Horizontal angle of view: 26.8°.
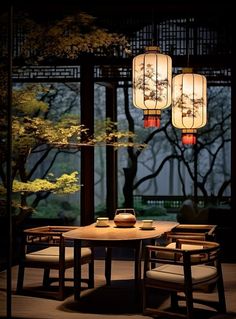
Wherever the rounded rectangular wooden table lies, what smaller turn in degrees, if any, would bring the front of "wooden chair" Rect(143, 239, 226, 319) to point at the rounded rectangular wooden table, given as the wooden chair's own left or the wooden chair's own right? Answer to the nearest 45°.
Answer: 0° — it already faces it

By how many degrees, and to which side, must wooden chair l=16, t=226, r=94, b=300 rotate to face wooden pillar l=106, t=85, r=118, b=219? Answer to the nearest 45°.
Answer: approximately 45° to its left

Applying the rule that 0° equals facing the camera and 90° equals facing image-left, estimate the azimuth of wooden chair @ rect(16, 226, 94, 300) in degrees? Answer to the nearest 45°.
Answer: approximately 225°

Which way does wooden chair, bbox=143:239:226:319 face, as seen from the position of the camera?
facing away from the viewer and to the left of the viewer

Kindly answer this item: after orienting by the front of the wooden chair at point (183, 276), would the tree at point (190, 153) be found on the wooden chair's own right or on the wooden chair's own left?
on the wooden chair's own right
